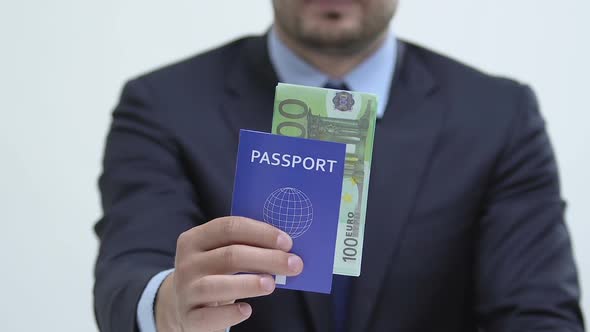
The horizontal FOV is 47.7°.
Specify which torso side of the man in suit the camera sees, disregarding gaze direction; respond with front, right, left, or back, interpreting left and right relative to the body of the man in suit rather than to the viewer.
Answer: front
